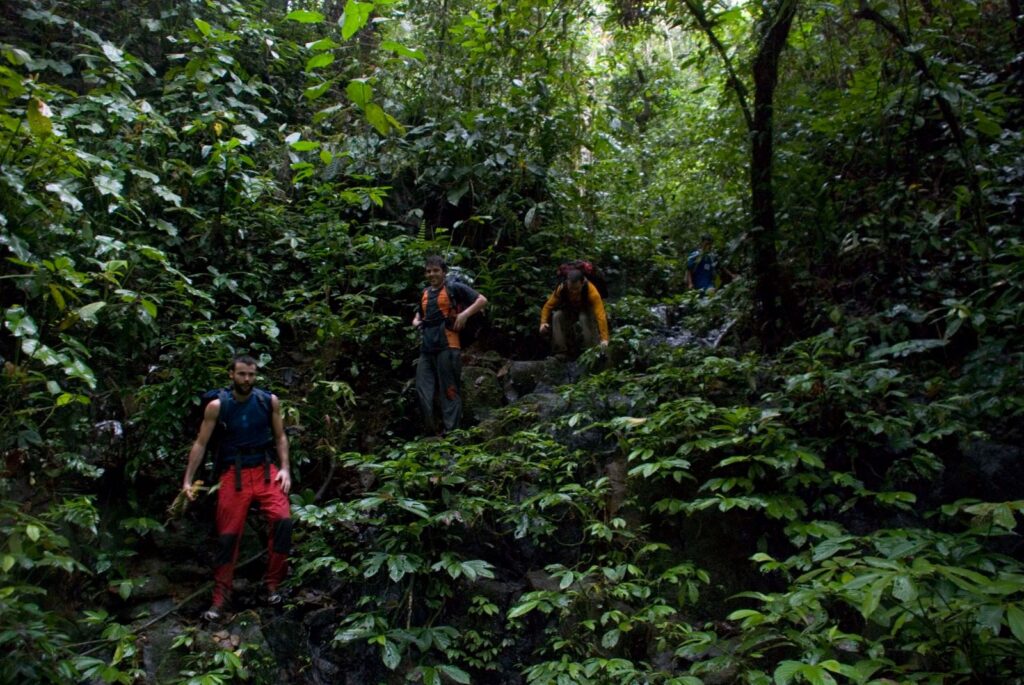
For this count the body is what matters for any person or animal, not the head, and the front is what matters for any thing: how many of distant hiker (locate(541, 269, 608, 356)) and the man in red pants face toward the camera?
2

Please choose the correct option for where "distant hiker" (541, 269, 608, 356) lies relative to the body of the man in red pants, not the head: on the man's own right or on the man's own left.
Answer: on the man's own left

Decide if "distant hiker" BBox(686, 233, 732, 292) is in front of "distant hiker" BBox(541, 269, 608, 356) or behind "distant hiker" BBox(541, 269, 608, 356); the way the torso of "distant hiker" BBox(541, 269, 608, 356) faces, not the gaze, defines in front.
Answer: behind

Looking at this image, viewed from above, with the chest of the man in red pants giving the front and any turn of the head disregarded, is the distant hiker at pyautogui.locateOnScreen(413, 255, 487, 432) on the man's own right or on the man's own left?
on the man's own left

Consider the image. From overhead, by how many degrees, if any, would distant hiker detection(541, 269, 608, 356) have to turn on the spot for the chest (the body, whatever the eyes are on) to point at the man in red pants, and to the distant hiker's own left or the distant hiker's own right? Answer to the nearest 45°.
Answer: approximately 45° to the distant hiker's own right

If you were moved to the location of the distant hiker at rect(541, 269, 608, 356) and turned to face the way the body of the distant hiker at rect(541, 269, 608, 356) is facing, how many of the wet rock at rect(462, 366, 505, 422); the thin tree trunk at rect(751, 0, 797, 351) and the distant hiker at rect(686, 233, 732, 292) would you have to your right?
1

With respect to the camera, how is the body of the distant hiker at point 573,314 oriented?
toward the camera

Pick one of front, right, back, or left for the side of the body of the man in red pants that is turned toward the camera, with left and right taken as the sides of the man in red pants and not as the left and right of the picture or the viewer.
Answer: front

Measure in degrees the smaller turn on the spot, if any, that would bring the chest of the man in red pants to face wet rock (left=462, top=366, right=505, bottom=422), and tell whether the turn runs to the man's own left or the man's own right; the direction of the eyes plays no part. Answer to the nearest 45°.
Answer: approximately 135° to the man's own left
